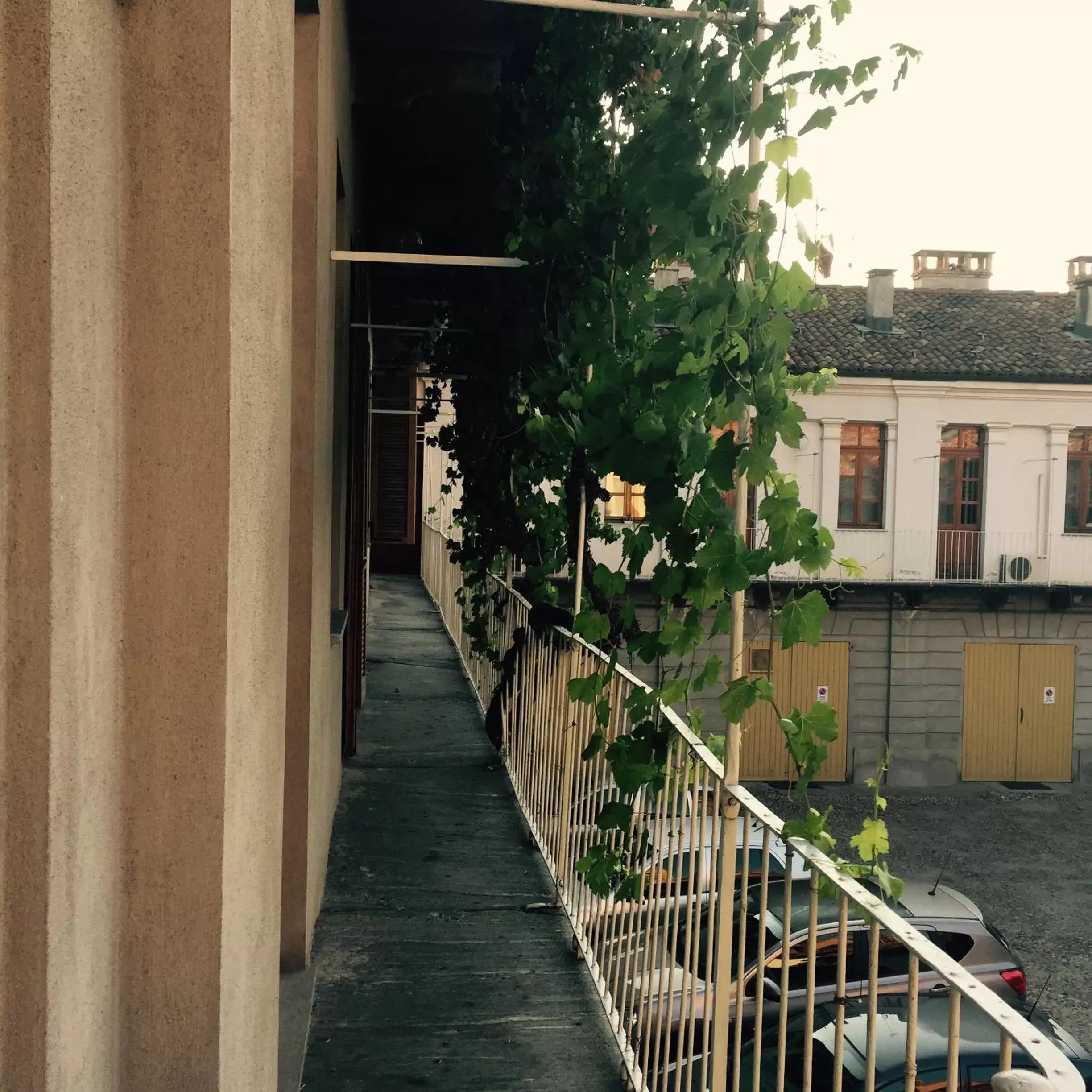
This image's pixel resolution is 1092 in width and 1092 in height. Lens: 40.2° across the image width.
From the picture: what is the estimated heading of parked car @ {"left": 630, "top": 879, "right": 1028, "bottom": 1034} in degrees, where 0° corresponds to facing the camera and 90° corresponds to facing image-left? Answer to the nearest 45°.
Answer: approximately 90°

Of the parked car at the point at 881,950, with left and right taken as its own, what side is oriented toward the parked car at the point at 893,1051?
left

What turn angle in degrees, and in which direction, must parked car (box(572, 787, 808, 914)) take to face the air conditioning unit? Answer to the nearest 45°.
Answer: approximately 90° to its right

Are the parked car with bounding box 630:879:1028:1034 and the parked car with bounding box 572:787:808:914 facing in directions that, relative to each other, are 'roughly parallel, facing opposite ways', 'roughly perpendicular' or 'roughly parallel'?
roughly parallel

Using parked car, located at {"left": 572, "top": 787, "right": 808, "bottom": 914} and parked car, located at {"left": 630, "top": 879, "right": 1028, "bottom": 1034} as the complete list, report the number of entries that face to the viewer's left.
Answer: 2

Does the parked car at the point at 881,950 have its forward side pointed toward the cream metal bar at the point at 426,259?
no

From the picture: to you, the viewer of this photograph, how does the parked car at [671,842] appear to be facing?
facing to the left of the viewer

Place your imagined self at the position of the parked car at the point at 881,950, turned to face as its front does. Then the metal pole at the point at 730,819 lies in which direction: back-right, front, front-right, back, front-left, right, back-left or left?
left
